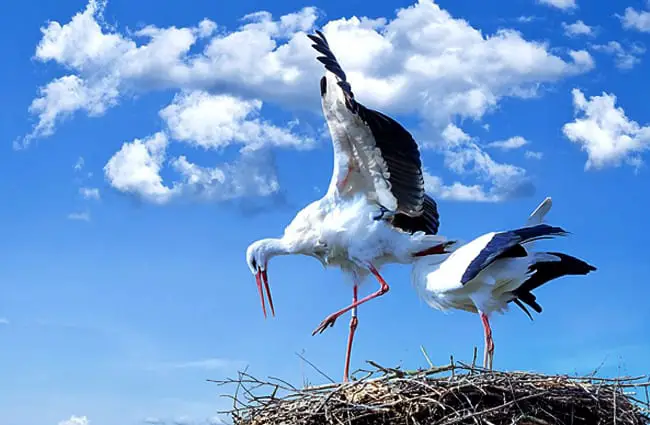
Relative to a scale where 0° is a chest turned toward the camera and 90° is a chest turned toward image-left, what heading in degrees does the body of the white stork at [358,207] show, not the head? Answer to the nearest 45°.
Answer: approximately 90°

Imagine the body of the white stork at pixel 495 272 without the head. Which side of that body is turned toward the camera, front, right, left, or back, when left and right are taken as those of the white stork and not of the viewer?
left

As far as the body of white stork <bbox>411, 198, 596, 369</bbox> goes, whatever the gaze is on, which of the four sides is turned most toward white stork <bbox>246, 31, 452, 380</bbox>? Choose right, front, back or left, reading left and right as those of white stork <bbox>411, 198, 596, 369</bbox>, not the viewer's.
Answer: front

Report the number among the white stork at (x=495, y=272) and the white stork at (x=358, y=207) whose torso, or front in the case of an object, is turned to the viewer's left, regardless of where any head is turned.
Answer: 2
